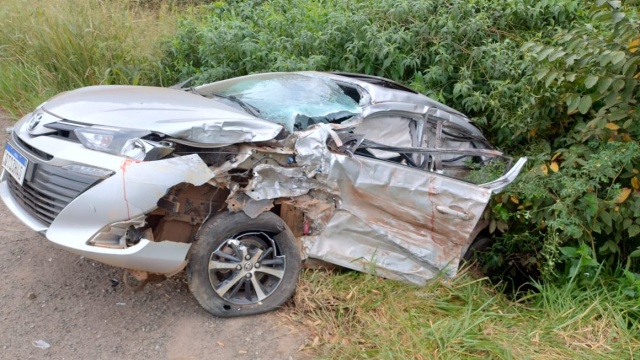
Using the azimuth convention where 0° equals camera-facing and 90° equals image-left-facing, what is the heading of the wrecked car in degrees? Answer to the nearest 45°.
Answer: approximately 45°
